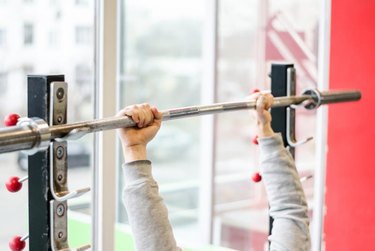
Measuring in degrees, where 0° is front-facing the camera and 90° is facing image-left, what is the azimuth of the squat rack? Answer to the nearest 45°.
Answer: approximately 315°
